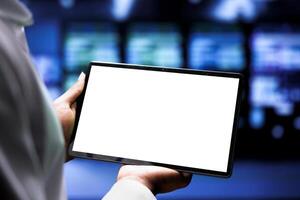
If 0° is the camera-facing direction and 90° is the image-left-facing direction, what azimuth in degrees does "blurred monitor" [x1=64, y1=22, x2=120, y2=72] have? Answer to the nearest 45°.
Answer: approximately 0°

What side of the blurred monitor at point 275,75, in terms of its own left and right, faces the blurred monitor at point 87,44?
right

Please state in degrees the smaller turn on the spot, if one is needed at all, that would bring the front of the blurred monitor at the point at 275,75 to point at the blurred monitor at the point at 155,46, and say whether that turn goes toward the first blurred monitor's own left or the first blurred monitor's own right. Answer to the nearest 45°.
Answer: approximately 90° to the first blurred monitor's own right

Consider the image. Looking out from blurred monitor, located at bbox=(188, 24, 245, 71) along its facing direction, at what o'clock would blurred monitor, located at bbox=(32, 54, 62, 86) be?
blurred monitor, located at bbox=(32, 54, 62, 86) is roughly at 3 o'clock from blurred monitor, located at bbox=(188, 24, 245, 71).
